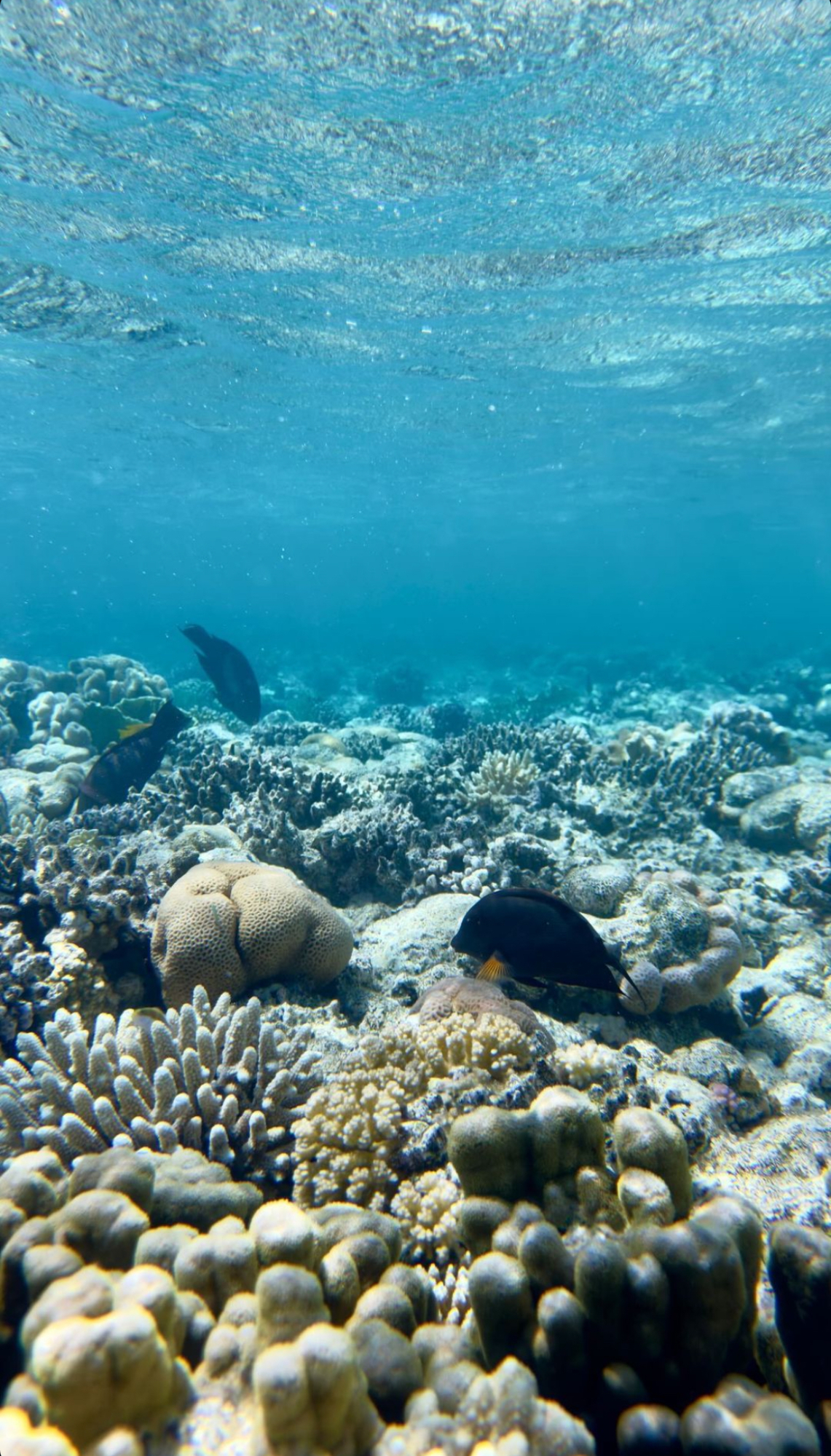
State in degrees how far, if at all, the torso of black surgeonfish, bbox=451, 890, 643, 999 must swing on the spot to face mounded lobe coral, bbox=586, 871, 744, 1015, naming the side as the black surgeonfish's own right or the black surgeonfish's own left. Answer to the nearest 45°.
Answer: approximately 135° to the black surgeonfish's own right

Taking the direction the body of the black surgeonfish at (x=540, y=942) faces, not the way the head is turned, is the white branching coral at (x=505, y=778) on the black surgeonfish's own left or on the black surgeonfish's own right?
on the black surgeonfish's own right

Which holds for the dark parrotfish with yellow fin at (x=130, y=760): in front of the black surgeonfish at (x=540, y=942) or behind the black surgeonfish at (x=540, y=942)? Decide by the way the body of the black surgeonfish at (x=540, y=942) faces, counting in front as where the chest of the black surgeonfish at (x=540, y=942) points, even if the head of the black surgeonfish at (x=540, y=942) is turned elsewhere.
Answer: in front

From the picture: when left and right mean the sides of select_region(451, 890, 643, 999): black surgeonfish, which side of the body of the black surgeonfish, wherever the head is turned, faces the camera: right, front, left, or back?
left

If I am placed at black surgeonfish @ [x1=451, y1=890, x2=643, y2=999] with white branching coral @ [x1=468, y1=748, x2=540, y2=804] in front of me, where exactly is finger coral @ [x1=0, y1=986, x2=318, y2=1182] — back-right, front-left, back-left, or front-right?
back-left

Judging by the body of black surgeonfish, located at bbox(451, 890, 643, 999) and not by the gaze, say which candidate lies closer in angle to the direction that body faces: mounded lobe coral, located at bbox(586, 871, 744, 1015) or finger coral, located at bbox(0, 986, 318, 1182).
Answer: the finger coral

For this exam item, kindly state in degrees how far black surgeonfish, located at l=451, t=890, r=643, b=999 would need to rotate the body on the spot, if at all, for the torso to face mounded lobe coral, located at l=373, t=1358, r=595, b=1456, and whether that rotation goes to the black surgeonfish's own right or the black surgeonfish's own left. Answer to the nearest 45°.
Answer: approximately 90° to the black surgeonfish's own left
